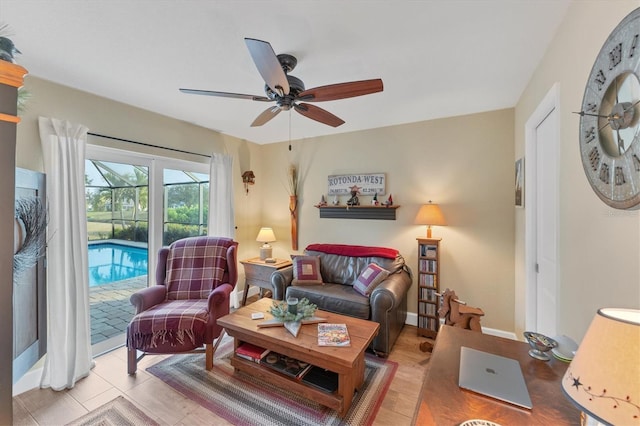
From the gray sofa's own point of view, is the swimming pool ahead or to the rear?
ahead

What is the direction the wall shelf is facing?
toward the camera

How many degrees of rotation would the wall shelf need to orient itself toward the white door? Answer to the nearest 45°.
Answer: approximately 45° to its left

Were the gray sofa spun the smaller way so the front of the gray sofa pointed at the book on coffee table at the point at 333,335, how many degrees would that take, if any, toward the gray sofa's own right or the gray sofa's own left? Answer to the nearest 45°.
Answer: approximately 45° to the gray sofa's own left

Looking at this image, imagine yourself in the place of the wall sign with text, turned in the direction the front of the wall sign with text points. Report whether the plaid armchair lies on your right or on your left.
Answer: on your right

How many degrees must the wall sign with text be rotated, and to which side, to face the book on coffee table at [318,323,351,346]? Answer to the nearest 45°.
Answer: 0° — it already faces it

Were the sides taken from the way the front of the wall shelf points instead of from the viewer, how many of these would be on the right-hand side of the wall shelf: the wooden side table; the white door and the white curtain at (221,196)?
2

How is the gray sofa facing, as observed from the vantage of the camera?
facing the viewer and to the left of the viewer

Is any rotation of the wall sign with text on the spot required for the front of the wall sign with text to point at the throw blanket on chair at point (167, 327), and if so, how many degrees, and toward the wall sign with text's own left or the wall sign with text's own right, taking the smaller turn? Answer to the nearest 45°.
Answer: approximately 45° to the wall sign with text's own right

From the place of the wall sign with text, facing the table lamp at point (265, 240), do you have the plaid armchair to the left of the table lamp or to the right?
left

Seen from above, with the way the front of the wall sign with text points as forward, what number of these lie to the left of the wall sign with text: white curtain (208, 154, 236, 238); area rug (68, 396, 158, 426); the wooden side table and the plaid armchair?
0

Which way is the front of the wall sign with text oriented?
toward the camera

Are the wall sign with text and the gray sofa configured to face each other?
no

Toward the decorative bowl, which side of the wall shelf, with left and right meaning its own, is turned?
front

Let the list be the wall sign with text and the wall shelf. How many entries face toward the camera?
2

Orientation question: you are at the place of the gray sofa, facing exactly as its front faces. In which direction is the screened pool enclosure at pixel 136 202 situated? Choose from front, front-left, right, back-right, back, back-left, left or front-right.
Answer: front-right

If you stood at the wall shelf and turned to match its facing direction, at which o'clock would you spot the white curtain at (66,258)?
The white curtain is roughly at 2 o'clock from the wall shelf.

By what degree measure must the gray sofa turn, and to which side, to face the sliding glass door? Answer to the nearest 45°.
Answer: approximately 45° to its right

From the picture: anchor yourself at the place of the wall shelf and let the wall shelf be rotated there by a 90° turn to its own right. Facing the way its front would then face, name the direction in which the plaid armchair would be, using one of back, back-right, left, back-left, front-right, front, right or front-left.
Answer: front-left

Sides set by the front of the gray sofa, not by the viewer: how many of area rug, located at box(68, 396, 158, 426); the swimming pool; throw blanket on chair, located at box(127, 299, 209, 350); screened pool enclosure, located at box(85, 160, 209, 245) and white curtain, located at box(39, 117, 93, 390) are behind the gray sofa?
0

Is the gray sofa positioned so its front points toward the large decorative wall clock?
no

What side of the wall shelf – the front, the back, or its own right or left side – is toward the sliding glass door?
right

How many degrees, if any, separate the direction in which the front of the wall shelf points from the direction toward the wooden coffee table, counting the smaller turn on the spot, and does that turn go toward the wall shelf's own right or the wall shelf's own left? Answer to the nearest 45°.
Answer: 0° — it already faces it
